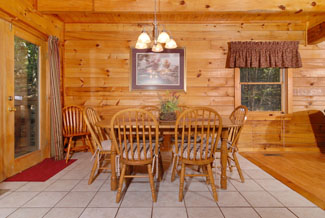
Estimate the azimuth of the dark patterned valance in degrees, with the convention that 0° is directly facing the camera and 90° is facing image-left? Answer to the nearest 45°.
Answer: approximately 0°

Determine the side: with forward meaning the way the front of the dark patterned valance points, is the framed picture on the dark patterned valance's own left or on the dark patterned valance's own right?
on the dark patterned valance's own right

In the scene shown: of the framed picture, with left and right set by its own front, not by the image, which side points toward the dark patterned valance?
left

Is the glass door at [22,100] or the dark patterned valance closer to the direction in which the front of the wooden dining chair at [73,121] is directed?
the dark patterned valance

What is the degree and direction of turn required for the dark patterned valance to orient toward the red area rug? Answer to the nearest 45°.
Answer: approximately 45° to its right

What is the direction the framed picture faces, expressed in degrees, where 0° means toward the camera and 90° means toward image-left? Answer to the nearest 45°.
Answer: approximately 0°

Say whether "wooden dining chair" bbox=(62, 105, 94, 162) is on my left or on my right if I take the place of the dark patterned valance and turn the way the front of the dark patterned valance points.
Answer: on my right

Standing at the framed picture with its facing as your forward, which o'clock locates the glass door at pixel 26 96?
The glass door is roughly at 2 o'clock from the framed picture.

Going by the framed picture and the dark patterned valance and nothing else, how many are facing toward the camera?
2

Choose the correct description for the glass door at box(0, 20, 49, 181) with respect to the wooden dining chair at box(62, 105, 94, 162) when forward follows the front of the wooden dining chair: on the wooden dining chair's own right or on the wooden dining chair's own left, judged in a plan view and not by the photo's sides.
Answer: on the wooden dining chair's own right

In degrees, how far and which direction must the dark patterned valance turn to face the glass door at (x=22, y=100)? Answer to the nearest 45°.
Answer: approximately 45° to its right

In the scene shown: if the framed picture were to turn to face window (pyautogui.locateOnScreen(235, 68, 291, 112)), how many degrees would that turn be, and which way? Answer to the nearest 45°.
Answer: approximately 90° to its left

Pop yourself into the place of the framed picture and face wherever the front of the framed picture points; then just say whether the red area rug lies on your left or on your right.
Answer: on your right
